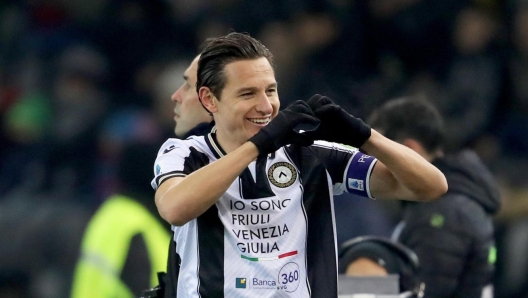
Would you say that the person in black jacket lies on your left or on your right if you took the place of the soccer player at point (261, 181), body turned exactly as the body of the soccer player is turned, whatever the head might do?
on your left

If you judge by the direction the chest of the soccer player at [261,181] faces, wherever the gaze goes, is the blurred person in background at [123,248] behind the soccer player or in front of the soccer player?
behind

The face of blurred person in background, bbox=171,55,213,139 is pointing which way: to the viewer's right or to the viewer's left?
to the viewer's left

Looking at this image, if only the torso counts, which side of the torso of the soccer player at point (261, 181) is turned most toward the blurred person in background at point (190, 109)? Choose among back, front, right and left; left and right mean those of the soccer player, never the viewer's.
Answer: back
